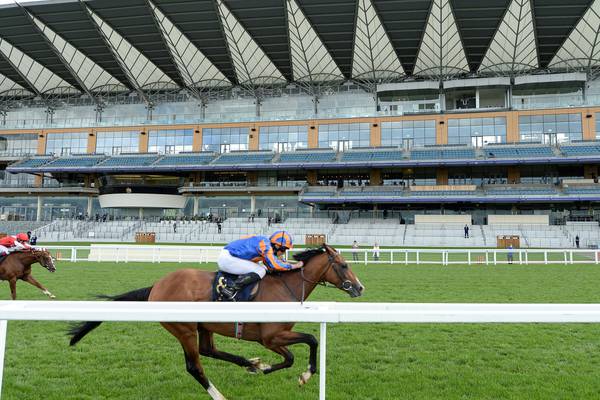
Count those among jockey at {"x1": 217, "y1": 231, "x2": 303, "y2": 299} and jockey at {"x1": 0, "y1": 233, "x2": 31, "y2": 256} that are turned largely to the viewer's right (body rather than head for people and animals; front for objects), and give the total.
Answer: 2

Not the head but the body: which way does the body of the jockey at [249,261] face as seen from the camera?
to the viewer's right

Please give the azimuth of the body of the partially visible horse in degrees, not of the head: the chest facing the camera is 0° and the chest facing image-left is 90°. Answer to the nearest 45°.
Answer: approximately 270°

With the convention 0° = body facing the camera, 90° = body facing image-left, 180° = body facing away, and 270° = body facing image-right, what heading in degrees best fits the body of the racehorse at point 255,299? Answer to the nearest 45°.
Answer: approximately 270°

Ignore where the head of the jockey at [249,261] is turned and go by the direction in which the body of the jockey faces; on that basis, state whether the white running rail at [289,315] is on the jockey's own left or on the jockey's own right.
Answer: on the jockey's own right

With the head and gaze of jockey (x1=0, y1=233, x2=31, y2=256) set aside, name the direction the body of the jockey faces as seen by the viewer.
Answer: to the viewer's right

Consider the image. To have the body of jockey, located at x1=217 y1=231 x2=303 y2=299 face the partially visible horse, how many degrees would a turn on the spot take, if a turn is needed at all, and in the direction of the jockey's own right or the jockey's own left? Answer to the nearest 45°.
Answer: approximately 135° to the jockey's own left

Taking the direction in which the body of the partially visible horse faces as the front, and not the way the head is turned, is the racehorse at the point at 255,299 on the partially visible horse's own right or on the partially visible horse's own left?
on the partially visible horse's own right

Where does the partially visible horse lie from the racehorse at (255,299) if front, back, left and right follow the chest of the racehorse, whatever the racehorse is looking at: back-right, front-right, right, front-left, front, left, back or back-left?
back-left
